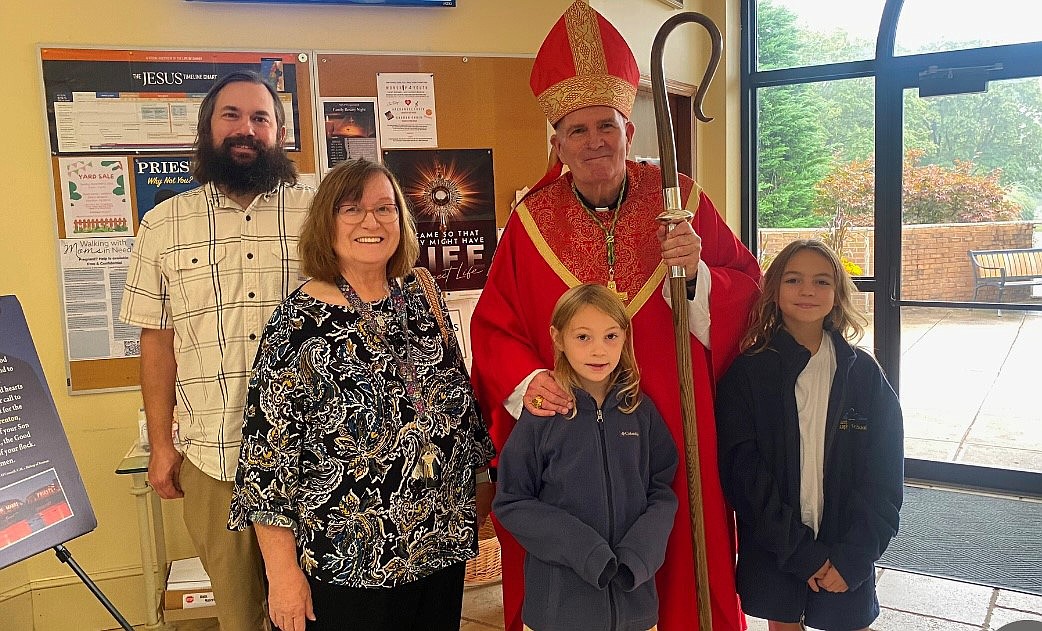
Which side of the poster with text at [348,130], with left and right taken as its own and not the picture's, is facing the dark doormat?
left

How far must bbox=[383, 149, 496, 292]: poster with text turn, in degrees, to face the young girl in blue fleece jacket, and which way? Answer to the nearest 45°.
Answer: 0° — it already faces them

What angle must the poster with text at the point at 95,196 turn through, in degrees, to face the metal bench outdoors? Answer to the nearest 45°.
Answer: approximately 90° to its left

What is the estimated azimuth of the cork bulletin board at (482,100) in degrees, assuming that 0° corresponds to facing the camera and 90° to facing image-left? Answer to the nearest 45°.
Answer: approximately 0°

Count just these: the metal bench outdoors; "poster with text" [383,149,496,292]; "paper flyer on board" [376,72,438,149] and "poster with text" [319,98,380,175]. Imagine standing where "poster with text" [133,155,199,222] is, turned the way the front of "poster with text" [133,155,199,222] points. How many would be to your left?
4

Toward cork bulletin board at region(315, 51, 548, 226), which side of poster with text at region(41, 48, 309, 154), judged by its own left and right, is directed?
left

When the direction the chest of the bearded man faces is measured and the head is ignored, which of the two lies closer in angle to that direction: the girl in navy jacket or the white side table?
the girl in navy jacket

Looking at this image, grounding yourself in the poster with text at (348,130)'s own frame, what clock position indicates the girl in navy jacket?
The girl in navy jacket is roughly at 11 o'clock from the poster with text.

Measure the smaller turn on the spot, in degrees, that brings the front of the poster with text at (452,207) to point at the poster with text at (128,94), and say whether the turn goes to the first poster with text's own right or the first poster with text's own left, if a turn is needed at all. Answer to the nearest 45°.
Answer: approximately 90° to the first poster with text's own right

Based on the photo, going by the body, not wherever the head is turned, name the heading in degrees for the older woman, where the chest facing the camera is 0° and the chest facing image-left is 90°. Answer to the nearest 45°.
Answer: approximately 315°

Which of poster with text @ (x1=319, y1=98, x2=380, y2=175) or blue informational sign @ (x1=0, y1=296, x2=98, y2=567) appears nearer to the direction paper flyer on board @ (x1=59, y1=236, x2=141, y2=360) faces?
the blue informational sign

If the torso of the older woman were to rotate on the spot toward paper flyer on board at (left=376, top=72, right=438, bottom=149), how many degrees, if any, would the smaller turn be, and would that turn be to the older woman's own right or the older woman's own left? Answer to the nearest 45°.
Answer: approximately 135° to the older woman's own left
